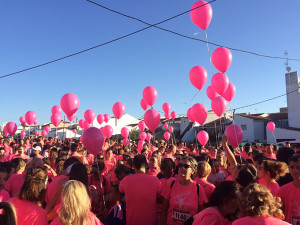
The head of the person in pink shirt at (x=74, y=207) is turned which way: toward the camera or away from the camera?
away from the camera

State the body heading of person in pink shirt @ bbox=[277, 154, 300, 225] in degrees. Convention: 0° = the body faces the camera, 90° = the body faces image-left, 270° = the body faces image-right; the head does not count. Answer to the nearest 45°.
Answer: approximately 0°

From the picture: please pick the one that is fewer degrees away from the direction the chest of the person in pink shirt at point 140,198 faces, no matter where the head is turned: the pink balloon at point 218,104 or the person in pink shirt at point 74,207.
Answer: the pink balloon

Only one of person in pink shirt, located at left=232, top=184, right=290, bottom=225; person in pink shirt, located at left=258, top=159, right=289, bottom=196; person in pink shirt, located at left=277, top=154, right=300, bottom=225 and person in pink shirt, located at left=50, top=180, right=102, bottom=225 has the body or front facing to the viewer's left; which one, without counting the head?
person in pink shirt, located at left=258, top=159, right=289, bottom=196

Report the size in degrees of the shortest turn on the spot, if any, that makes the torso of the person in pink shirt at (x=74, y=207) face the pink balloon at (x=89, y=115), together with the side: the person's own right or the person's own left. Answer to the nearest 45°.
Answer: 0° — they already face it

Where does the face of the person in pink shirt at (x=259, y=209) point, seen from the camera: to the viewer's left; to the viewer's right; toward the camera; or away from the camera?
away from the camera

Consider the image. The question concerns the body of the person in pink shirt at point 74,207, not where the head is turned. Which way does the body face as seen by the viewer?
away from the camera

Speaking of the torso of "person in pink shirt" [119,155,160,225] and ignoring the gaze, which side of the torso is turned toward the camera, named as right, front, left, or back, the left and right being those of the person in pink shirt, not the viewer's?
back

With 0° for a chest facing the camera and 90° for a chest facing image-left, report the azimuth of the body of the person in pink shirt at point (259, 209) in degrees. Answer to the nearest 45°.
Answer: approximately 180°
